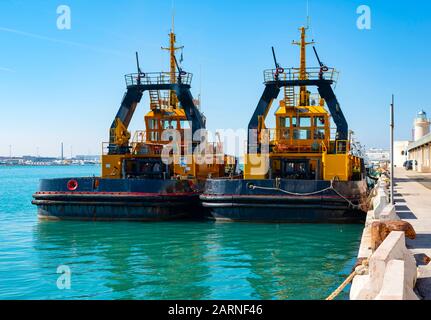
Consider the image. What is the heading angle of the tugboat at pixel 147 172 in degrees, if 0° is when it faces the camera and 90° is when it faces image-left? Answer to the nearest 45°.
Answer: approximately 225°

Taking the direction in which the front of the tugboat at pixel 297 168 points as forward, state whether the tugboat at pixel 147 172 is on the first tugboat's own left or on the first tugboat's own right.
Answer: on the first tugboat's own left

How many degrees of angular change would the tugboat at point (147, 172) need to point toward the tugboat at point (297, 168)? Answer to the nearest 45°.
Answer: approximately 90° to its right

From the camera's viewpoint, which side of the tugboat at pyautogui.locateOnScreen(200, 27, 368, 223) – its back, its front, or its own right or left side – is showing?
back
